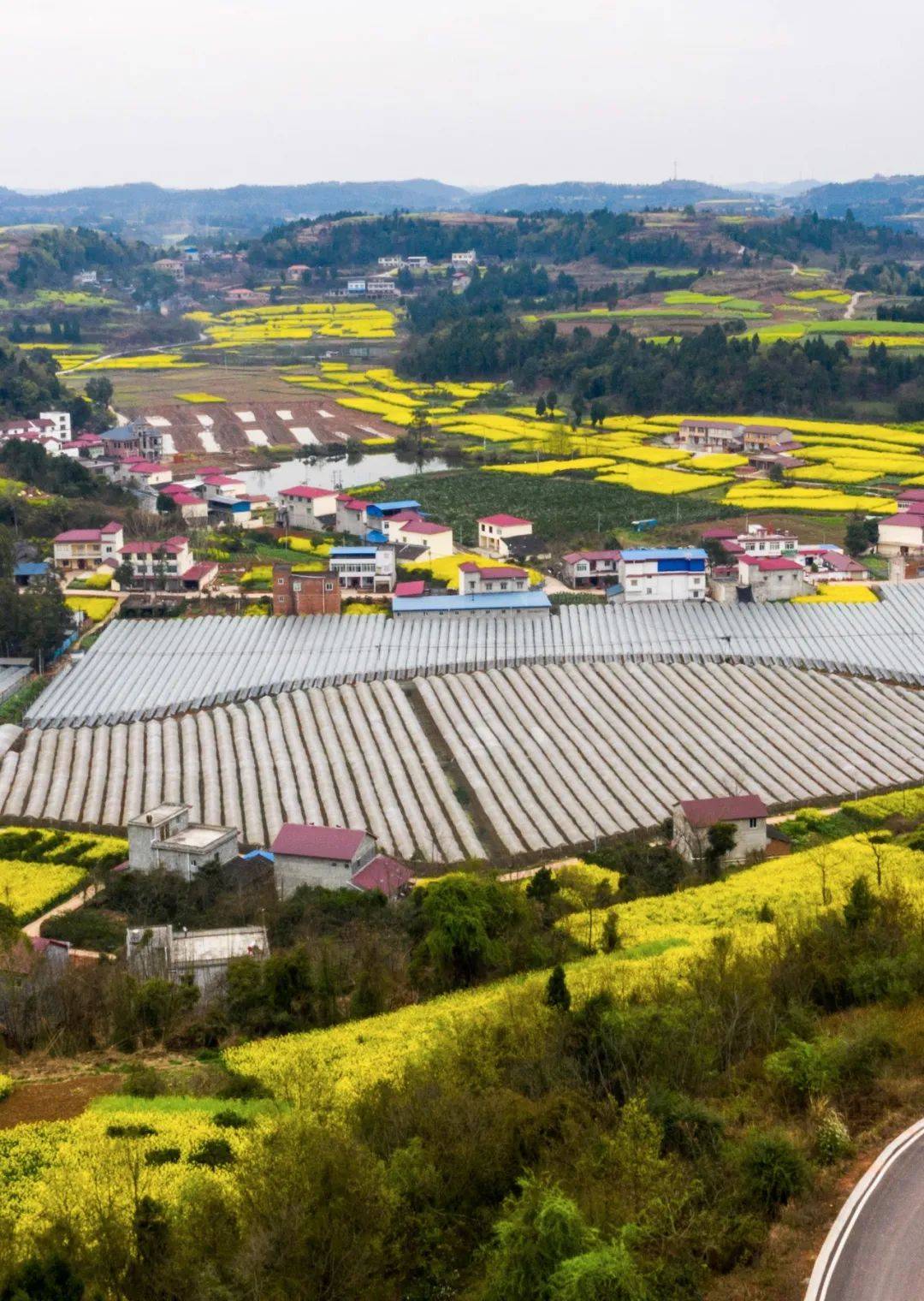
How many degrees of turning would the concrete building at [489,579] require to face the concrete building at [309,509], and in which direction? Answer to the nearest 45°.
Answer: approximately 135° to its right

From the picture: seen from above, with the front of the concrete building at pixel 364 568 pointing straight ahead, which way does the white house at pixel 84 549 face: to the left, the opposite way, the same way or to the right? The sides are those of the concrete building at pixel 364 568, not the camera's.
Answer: the same way

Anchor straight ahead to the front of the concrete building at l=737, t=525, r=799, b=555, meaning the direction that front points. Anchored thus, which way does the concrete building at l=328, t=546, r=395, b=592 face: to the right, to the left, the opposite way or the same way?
the same way

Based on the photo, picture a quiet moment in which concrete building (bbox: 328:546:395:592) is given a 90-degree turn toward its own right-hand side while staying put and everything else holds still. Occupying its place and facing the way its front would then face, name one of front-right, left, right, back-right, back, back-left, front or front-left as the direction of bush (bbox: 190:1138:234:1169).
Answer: left

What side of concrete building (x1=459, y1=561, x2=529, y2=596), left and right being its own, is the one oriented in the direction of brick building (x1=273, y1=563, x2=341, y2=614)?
right

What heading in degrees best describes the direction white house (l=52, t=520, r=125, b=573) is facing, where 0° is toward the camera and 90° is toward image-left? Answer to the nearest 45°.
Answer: approximately 0°

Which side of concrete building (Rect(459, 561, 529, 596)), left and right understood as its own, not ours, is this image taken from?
front

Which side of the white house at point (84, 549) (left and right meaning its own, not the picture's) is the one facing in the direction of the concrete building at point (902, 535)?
left

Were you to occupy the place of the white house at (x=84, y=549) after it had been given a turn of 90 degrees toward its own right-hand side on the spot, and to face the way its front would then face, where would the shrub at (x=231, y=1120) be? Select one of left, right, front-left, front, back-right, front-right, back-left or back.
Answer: left

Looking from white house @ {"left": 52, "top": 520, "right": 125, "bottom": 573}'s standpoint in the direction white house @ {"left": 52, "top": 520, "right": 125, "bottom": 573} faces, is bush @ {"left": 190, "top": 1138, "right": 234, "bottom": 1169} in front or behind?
in front

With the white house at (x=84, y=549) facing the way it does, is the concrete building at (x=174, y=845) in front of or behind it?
in front

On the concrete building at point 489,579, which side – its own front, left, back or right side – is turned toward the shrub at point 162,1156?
front

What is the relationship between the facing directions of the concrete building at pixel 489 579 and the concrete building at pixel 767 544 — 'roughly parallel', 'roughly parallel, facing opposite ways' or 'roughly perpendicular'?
roughly parallel

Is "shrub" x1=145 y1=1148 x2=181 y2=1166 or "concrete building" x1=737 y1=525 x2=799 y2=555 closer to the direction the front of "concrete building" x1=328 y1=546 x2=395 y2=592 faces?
the shrub

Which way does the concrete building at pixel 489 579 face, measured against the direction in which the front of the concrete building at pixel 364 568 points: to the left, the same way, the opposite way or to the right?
the same way

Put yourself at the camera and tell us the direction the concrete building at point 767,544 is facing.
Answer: facing the viewer

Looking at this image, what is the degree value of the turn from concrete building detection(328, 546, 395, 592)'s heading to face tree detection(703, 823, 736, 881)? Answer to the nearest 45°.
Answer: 0° — it already faces it

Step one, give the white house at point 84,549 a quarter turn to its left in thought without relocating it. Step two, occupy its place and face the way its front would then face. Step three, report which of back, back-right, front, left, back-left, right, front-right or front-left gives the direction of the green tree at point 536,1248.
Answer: right

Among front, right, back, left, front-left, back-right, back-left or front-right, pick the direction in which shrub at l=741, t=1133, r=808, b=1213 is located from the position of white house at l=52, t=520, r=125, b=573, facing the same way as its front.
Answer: front

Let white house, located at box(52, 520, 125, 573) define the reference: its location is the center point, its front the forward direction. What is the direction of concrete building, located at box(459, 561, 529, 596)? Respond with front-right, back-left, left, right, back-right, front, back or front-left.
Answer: front-left
